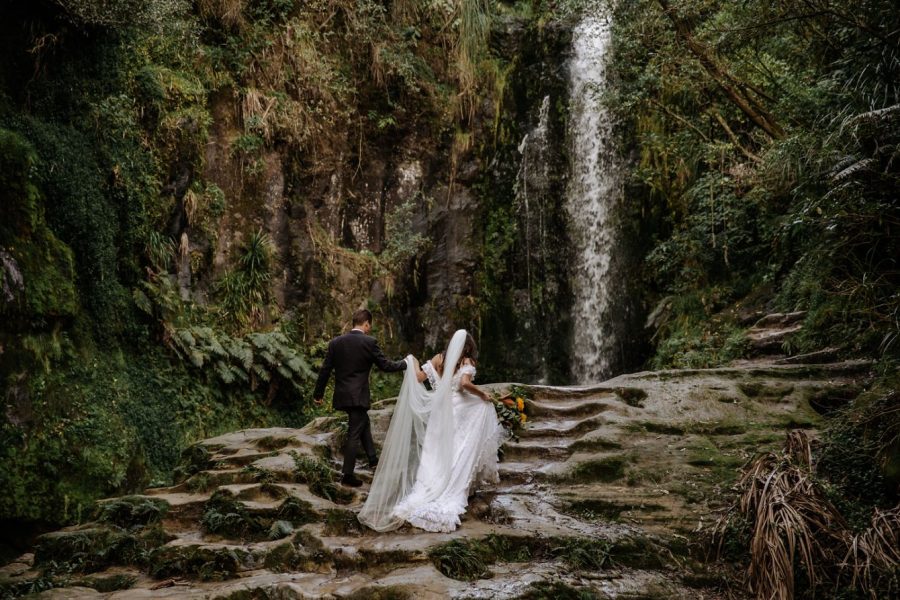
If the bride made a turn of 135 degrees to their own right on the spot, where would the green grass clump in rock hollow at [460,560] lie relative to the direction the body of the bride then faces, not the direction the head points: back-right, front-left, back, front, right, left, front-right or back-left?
front

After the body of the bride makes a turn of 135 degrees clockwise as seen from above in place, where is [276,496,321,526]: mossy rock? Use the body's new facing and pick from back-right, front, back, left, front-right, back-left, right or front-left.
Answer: right

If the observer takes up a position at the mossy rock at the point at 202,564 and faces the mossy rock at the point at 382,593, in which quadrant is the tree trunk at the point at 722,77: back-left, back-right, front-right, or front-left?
front-left

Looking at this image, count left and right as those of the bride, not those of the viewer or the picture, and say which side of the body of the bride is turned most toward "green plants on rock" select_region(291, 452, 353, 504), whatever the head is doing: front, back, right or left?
left

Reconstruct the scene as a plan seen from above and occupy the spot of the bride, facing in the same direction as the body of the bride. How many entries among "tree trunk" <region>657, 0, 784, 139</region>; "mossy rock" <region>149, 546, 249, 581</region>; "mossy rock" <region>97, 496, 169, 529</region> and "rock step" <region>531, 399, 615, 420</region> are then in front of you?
2

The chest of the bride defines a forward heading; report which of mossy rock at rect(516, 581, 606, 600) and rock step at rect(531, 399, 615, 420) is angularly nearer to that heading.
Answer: the rock step

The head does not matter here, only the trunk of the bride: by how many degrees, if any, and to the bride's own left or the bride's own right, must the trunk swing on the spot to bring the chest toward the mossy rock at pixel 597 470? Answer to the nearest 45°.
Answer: approximately 45° to the bride's own right

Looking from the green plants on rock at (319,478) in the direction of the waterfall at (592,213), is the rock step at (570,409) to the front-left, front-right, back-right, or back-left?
front-right

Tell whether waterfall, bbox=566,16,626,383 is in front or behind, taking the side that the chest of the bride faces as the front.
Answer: in front

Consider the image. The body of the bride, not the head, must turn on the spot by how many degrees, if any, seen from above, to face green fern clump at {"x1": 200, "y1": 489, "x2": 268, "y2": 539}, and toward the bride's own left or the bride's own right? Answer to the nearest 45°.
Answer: approximately 135° to the bride's own left

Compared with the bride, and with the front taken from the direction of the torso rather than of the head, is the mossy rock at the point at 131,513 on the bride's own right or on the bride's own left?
on the bride's own left

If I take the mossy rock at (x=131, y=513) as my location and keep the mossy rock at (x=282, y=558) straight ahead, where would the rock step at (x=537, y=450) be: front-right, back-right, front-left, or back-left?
front-left

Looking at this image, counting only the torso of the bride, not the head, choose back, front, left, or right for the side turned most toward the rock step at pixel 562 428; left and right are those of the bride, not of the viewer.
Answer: front

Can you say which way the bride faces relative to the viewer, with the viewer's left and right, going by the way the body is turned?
facing away from the viewer and to the right of the viewer

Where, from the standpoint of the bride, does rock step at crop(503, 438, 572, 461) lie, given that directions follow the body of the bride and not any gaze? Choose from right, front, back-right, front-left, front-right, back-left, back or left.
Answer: front
